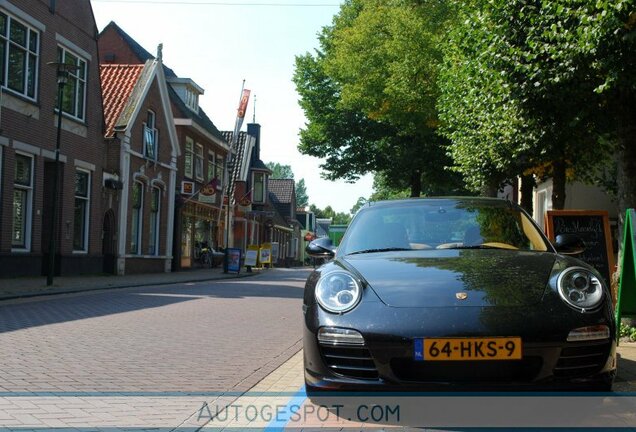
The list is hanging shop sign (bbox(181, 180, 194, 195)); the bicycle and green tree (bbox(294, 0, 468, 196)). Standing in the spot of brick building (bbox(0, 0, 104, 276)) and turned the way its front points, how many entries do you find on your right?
0

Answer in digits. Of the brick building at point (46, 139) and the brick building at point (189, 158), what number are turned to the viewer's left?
0

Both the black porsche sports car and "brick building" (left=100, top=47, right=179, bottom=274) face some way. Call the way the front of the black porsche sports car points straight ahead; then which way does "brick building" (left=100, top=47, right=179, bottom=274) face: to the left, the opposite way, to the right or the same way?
to the left

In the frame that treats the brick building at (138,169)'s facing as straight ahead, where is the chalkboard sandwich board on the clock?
The chalkboard sandwich board is roughly at 1 o'clock from the brick building.

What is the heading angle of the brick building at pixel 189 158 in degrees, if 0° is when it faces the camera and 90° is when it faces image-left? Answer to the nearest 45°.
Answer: approximately 315°

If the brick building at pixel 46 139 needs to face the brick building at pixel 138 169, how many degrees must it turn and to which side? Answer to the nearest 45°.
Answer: approximately 90° to its left

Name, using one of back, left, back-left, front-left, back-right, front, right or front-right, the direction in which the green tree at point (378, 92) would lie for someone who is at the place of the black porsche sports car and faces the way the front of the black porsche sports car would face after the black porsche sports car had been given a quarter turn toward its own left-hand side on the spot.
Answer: left

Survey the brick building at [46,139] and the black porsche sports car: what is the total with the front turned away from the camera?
0

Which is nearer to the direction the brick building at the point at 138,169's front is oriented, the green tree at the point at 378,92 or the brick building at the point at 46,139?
the green tree

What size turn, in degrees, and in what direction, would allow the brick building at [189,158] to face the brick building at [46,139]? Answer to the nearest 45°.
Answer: approximately 45° to its right

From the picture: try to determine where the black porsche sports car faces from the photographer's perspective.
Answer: facing the viewer

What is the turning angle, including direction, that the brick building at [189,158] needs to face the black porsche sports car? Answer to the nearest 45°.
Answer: approximately 45° to its right

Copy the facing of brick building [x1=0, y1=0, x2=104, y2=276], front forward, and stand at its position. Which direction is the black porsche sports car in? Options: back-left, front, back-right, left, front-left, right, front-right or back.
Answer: front-right

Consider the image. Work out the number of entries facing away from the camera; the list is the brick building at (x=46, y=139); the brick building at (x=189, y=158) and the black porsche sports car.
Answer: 0

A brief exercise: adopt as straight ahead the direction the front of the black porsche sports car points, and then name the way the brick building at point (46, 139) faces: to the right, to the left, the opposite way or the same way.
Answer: to the left

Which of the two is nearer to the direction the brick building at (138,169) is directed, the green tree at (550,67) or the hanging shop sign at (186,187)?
the green tree

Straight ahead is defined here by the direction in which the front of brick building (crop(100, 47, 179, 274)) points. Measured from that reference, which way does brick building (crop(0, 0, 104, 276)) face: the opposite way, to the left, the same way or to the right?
the same way

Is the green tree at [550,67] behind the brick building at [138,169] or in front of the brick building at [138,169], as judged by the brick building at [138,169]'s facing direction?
in front
